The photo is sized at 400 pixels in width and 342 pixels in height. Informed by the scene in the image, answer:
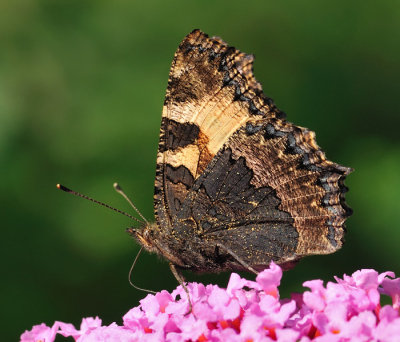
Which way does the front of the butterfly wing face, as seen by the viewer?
to the viewer's left
